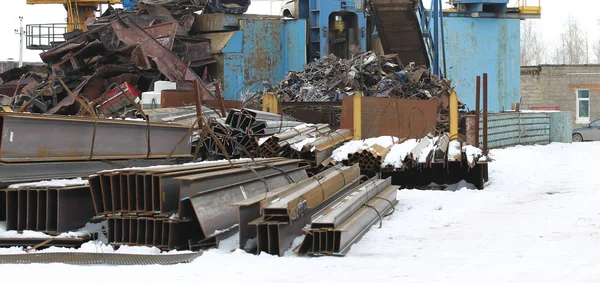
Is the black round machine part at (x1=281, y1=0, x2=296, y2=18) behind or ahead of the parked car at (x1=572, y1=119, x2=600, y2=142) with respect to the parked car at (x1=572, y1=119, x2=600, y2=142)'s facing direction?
ahead

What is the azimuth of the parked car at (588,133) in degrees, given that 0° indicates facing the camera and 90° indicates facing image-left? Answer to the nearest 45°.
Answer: approximately 90°

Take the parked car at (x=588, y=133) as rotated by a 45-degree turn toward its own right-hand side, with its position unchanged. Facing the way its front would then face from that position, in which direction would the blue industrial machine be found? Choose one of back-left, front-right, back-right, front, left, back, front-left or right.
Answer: left

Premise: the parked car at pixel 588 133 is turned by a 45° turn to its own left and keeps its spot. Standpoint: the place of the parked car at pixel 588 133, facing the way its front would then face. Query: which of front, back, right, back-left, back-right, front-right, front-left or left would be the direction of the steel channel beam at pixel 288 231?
front-left

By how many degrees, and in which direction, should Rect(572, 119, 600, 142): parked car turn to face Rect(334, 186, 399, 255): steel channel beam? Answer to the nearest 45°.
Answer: approximately 90° to its left

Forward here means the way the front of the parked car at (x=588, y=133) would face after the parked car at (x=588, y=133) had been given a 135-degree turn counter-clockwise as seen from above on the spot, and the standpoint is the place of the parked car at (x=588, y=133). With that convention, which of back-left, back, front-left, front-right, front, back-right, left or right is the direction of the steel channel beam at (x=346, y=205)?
front-right

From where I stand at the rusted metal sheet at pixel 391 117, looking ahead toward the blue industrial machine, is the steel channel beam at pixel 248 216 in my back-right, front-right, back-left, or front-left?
back-left

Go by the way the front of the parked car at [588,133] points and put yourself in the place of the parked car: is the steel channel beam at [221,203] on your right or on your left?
on your left

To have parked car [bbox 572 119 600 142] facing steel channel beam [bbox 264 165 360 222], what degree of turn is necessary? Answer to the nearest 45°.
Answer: approximately 90° to its left

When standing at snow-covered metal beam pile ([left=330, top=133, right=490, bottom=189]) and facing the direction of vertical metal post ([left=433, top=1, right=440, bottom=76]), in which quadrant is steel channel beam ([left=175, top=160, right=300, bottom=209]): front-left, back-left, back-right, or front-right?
back-left

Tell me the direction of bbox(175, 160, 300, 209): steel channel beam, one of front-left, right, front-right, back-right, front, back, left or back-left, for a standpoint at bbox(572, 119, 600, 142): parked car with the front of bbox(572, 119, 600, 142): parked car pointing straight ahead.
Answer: left
